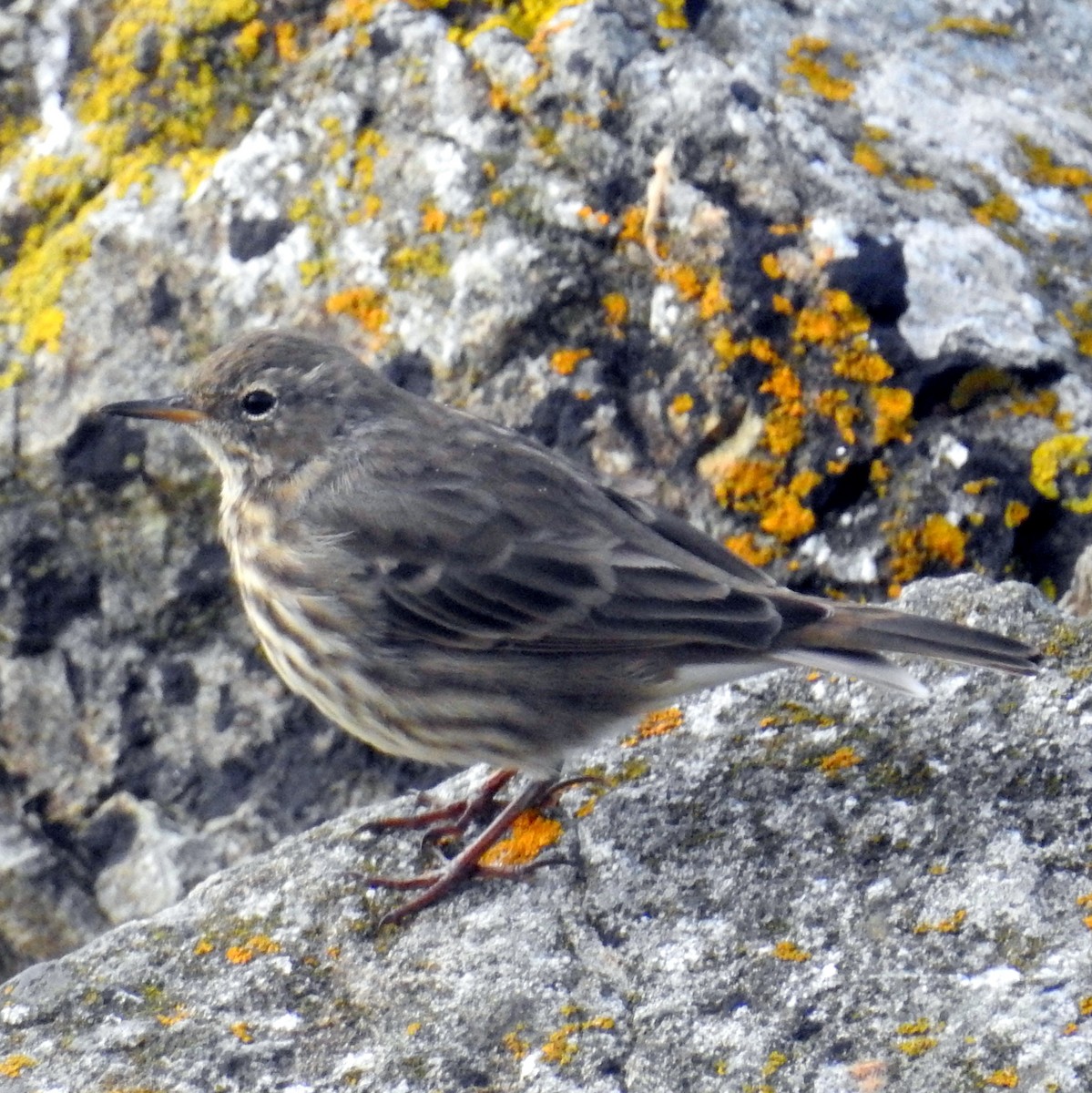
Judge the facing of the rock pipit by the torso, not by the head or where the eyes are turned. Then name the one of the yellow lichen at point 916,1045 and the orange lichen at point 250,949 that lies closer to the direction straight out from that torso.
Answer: the orange lichen

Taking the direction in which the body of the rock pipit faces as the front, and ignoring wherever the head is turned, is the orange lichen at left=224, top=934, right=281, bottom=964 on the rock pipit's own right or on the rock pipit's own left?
on the rock pipit's own left

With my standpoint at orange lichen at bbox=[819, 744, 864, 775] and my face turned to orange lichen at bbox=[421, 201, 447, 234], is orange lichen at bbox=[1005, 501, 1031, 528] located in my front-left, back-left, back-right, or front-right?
front-right

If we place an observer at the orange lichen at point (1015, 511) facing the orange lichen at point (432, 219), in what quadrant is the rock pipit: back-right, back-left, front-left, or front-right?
front-left

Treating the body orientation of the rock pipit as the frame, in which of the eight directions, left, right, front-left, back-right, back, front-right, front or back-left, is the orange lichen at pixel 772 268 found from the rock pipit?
back-right

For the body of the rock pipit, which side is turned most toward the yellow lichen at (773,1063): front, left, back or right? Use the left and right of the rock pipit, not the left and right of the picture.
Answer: left

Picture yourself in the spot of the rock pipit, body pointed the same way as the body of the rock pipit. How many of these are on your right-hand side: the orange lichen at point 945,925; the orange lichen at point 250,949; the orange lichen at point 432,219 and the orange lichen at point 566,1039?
1

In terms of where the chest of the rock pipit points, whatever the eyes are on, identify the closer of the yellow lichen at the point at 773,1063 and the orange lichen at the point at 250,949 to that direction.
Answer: the orange lichen

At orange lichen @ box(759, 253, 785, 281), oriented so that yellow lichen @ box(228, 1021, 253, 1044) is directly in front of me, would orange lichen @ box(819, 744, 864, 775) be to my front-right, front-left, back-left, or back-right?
front-left

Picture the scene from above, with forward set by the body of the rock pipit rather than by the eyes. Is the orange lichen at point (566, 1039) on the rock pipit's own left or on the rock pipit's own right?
on the rock pipit's own left

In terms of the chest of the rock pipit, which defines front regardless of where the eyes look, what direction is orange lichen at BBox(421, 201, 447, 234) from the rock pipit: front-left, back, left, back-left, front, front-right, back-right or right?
right

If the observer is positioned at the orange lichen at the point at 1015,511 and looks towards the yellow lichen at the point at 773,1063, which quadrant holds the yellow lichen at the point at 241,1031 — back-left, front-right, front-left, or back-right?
front-right

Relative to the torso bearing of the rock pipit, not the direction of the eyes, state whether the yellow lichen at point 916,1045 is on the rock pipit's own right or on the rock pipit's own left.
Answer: on the rock pipit's own left

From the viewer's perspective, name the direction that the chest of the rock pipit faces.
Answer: to the viewer's left
